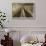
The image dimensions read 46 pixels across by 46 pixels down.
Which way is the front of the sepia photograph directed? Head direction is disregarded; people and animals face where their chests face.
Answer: toward the camera
